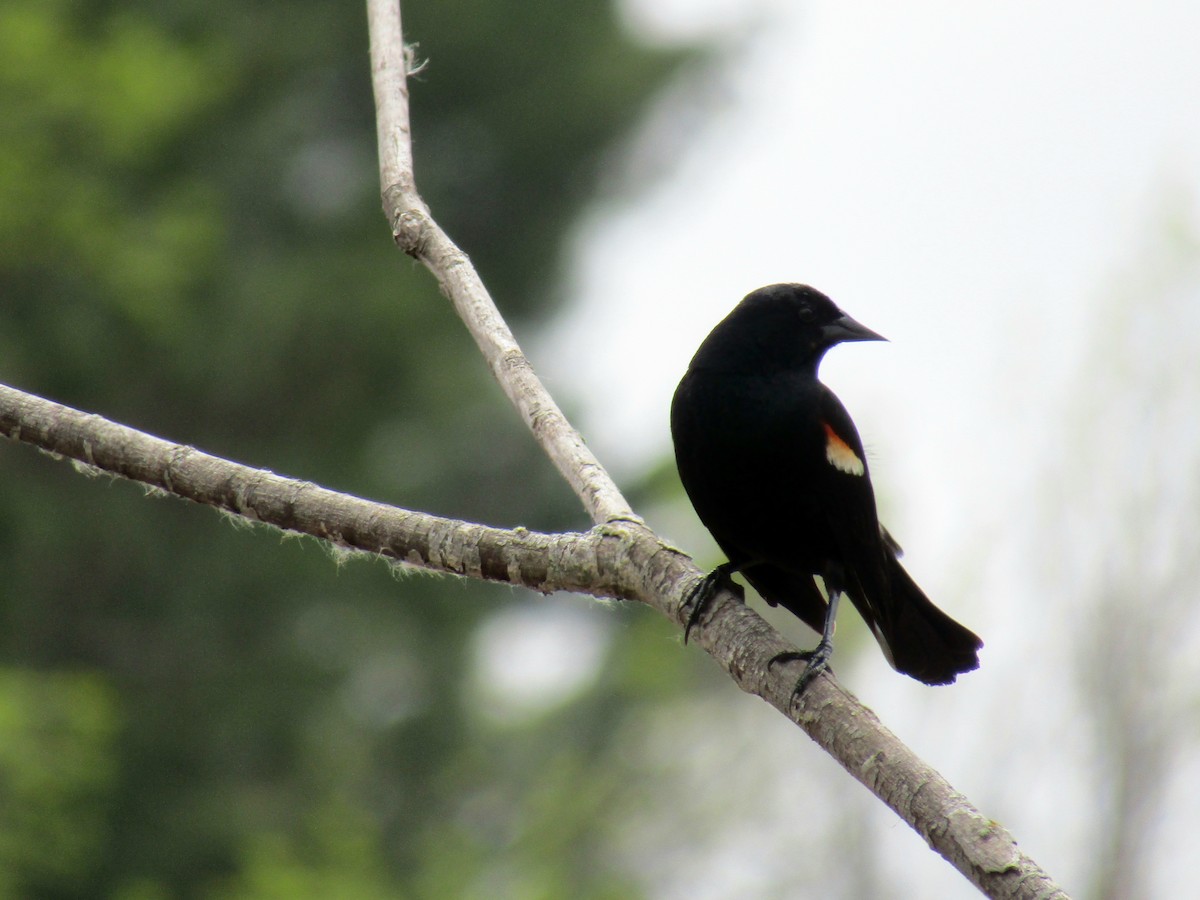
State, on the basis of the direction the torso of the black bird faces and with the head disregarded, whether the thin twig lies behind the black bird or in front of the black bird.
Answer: in front
